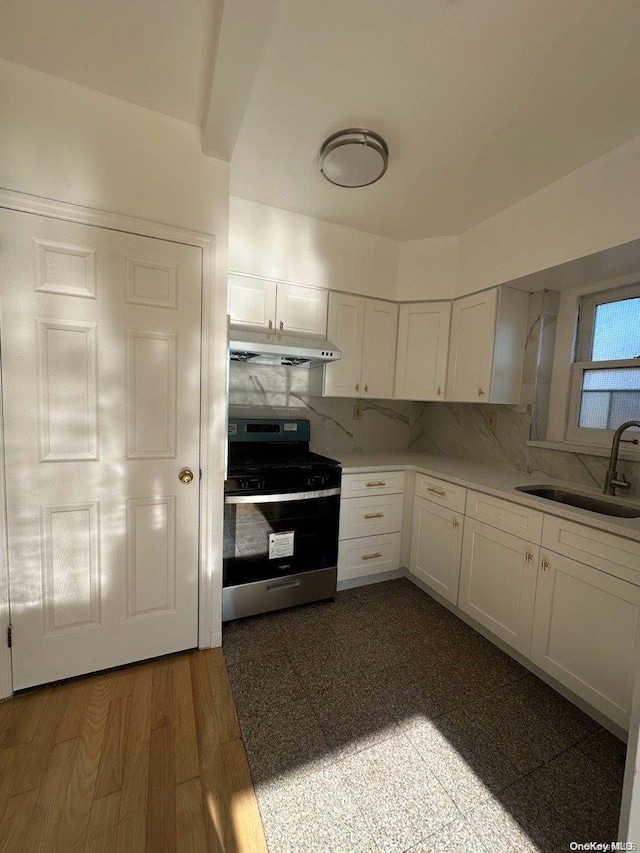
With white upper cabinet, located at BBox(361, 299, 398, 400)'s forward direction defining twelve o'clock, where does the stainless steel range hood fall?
The stainless steel range hood is roughly at 3 o'clock from the white upper cabinet.

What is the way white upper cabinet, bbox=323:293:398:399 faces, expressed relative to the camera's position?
facing the viewer and to the right of the viewer

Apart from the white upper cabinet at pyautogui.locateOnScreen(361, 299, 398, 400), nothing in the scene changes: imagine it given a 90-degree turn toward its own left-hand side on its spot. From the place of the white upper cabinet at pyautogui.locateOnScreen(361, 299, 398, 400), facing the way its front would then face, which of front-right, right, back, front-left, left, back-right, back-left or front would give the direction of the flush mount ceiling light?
back-right

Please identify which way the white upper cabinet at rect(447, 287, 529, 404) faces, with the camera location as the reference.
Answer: facing the viewer and to the left of the viewer

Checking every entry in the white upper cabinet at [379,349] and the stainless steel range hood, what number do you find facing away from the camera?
0

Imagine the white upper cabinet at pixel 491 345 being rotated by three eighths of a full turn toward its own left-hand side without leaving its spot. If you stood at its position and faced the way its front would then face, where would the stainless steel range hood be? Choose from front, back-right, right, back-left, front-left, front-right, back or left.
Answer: back-right

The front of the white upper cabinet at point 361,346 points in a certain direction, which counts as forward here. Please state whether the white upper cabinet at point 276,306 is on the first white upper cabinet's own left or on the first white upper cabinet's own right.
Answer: on the first white upper cabinet's own right

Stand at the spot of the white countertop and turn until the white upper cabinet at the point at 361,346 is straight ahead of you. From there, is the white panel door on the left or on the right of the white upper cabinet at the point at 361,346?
left

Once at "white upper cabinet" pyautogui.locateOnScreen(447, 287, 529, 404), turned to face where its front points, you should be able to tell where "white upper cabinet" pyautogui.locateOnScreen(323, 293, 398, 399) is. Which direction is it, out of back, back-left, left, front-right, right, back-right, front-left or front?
front-right

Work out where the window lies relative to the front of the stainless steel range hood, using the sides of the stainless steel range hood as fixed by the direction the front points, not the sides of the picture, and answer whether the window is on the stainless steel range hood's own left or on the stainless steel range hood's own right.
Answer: on the stainless steel range hood's own left

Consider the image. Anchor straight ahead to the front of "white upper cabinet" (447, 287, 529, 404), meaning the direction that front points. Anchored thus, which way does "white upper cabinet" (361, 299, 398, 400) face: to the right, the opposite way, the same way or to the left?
to the left

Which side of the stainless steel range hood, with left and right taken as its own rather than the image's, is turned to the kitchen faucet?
left

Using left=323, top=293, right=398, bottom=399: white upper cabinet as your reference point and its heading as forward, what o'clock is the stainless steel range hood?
The stainless steel range hood is roughly at 3 o'clock from the white upper cabinet.

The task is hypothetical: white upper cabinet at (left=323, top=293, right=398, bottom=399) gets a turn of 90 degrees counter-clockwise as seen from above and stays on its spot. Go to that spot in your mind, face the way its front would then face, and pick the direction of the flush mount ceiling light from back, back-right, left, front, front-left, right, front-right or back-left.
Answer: back-right

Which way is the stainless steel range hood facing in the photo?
toward the camera

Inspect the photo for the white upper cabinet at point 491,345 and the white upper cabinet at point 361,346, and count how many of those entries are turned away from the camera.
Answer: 0

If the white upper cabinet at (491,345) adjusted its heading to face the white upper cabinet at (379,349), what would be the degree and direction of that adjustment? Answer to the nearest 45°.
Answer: approximately 45° to its right

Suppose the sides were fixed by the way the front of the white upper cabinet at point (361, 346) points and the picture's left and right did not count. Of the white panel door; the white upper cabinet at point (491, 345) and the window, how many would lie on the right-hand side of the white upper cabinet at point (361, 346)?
1
